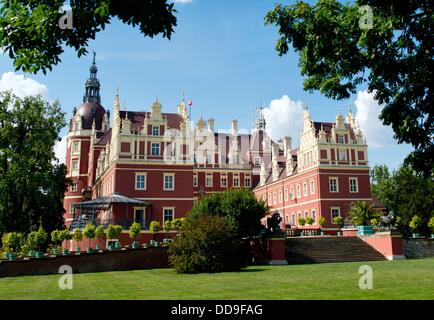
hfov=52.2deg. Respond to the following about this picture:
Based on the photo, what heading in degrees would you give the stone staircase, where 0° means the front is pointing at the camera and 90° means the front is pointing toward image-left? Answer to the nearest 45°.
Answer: approximately 0°

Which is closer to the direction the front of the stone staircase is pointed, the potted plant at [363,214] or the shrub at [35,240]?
the shrub

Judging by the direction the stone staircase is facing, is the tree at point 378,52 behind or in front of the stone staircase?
in front

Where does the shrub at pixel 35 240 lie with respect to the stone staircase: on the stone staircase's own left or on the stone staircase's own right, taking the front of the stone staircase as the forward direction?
on the stone staircase's own right

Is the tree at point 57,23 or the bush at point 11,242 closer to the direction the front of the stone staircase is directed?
the tree

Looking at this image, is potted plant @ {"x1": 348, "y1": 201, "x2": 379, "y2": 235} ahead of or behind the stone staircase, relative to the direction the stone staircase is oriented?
behind

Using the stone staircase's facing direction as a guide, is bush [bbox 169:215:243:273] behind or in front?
in front

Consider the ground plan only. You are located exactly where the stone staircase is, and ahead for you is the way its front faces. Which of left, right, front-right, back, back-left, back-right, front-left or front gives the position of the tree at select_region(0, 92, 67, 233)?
right

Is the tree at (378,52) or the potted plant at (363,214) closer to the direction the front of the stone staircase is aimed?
the tree

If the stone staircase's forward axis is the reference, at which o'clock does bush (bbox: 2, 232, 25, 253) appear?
The bush is roughly at 2 o'clock from the stone staircase.

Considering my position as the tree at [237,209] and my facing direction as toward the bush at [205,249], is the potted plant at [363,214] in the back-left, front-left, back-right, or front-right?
back-left

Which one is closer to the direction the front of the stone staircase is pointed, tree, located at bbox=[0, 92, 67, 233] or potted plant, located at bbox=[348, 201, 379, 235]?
the tree

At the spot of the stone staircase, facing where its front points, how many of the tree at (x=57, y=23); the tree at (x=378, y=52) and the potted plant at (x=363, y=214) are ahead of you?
2
